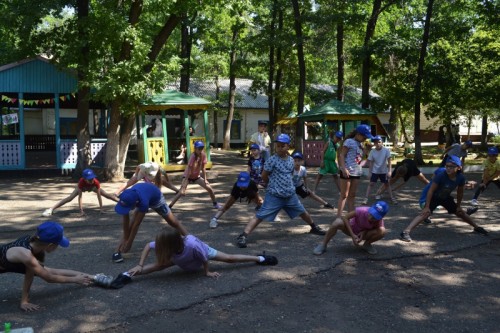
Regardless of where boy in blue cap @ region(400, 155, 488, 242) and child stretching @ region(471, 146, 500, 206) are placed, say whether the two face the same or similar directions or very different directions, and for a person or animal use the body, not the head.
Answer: same or similar directions

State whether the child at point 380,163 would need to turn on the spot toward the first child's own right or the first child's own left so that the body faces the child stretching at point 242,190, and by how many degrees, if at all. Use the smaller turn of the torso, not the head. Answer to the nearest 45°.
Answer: approximately 45° to the first child's own right

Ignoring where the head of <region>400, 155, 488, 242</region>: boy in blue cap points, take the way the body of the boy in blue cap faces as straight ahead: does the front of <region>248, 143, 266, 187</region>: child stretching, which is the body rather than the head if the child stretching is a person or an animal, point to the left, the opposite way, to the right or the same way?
the same way

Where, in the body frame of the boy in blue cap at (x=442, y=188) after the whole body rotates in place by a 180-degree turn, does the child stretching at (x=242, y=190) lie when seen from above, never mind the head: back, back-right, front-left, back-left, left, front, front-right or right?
left

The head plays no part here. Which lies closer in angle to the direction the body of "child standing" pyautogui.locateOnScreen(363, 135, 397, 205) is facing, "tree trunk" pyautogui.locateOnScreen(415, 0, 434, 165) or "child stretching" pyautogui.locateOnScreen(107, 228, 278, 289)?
the child stretching

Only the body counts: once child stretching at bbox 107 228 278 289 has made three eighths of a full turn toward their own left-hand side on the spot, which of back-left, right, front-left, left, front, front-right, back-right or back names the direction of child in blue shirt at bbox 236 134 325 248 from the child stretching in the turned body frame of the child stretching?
front-left

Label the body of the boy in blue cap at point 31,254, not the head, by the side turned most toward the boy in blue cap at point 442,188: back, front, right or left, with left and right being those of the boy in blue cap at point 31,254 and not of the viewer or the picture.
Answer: front

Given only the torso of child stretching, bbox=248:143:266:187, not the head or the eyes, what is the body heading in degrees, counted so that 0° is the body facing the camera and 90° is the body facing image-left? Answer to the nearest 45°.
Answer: approximately 0°

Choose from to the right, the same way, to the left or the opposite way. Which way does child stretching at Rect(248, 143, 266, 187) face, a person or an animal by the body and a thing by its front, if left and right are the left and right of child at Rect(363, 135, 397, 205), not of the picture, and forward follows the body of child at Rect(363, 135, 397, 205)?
the same way

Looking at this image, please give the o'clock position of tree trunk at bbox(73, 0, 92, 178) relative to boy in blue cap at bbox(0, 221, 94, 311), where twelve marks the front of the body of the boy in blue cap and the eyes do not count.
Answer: The tree trunk is roughly at 9 o'clock from the boy in blue cap.

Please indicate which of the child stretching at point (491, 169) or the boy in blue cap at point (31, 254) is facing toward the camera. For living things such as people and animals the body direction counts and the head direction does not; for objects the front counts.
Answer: the child stretching

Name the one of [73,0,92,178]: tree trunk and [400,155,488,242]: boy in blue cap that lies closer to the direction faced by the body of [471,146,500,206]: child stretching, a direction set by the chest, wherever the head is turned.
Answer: the boy in blue cap

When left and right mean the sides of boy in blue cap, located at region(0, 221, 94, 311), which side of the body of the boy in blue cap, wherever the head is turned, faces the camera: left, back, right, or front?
right

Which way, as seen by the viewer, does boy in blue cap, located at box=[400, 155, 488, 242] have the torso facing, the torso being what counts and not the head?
toward the camera

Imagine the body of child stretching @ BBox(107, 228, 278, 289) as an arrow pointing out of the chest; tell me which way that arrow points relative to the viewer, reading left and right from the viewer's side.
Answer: facing the viewer and to the left of the viewer

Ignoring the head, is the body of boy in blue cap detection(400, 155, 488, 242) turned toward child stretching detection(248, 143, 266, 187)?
no

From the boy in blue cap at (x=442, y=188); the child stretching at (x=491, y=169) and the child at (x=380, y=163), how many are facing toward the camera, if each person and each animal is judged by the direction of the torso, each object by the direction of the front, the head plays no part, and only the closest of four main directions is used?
3

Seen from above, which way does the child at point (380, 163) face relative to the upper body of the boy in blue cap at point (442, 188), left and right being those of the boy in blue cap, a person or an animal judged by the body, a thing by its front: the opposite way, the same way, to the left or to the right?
the same way

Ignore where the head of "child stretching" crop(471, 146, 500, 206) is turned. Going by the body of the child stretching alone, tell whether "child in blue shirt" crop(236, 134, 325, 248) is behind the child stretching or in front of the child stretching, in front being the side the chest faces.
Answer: in front
